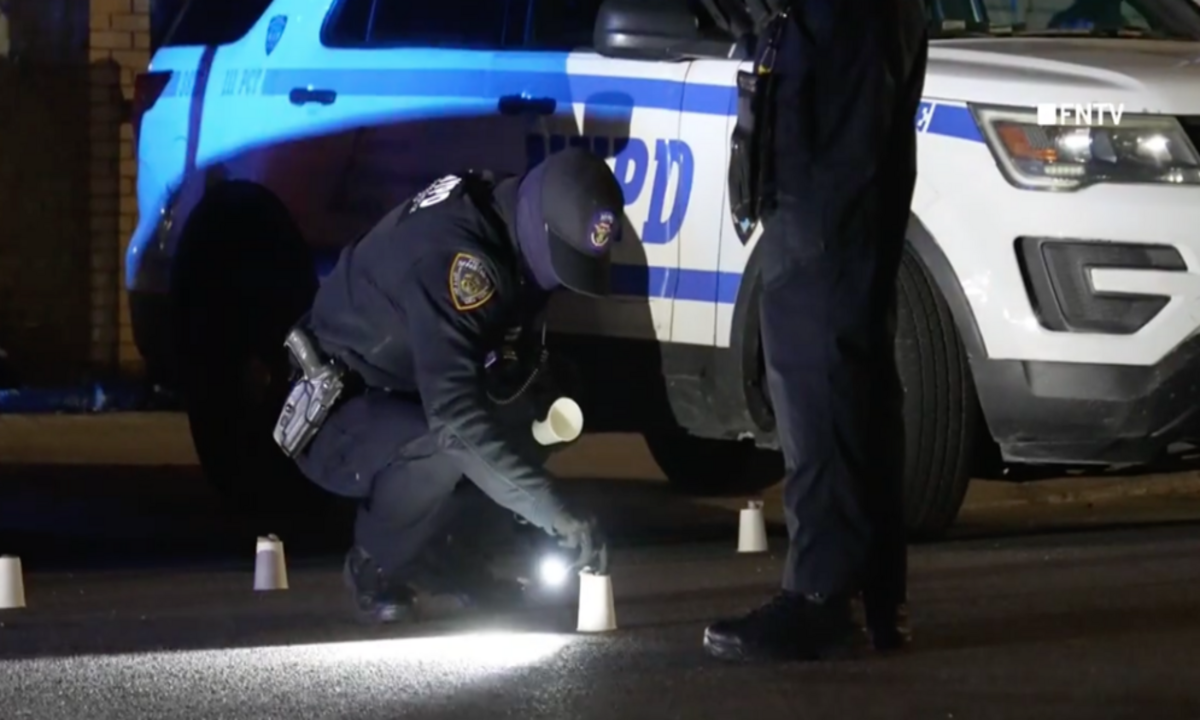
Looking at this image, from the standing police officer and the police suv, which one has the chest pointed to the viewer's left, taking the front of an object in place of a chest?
the standing police officer

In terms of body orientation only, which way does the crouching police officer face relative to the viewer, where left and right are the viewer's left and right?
facing to the right of the viewer

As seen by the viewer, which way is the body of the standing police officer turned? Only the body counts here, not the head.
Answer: to the viewer's left

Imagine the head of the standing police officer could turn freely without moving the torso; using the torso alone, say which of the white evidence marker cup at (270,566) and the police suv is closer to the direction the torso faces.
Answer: the white evidence marker cup

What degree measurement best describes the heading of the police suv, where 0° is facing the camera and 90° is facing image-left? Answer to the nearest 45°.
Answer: approximately 315°

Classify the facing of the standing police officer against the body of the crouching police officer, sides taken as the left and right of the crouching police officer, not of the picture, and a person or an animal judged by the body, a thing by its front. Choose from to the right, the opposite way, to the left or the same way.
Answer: the opposite way

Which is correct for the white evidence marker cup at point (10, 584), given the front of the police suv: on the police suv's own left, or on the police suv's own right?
on the police suv's own right

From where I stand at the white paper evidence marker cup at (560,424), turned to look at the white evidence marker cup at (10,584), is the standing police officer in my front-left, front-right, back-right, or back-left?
back-left

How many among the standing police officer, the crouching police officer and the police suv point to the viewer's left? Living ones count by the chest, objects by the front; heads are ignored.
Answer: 1

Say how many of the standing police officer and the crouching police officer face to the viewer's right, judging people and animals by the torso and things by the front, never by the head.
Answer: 1

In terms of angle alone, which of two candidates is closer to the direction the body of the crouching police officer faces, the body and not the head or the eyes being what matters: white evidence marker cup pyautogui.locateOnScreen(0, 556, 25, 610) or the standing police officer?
the standing police officer

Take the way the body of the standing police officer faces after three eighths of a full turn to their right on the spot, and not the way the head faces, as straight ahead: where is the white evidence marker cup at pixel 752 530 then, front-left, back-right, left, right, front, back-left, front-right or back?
front-left
